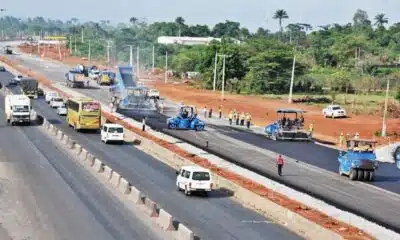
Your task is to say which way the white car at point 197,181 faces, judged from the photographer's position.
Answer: facing away from the viewer and to the left of the viewer
